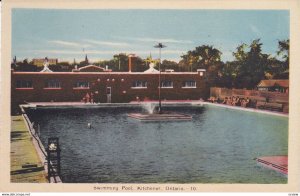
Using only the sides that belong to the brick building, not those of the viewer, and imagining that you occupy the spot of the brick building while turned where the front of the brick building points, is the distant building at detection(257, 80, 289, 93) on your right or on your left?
on your left

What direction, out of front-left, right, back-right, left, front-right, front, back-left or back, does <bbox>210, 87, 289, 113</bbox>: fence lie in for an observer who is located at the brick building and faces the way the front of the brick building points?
left

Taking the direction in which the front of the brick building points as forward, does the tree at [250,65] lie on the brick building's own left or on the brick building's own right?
on the brick building's own left

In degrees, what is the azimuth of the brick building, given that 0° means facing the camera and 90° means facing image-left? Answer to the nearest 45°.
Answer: approximately 0°
